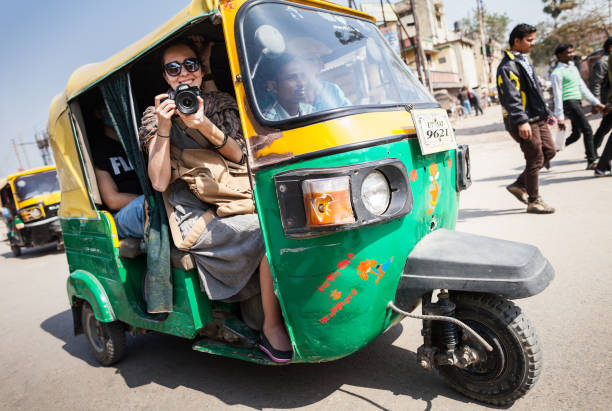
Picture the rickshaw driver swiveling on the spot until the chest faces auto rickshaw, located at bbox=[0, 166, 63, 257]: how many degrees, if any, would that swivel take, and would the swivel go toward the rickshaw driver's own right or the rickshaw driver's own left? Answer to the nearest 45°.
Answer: approximately 180°

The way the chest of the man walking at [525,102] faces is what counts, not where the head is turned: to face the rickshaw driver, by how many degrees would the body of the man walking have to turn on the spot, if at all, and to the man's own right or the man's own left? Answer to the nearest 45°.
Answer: approximately 90° to the man's own right

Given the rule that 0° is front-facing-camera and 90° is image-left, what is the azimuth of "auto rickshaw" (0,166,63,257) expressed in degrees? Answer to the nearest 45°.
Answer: approximately 315°

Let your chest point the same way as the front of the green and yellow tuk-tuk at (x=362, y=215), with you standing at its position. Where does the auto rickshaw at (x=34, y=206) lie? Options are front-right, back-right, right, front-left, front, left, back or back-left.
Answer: back

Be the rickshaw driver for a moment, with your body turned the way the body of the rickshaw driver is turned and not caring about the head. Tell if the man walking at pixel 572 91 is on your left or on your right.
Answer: on your left

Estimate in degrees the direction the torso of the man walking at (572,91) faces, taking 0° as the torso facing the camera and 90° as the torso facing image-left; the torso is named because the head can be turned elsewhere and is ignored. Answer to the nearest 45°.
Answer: approximately 315°
